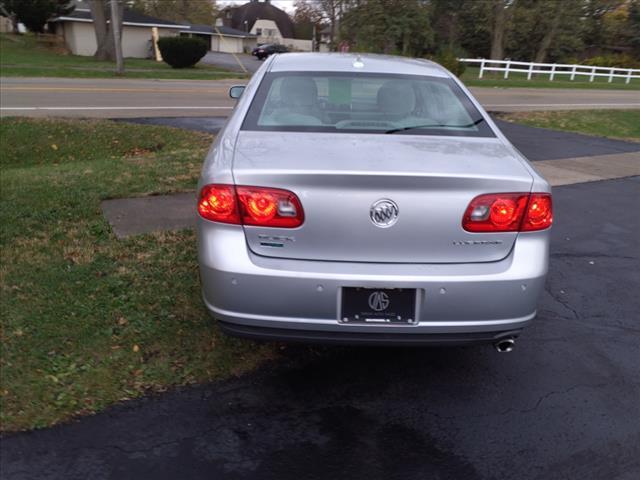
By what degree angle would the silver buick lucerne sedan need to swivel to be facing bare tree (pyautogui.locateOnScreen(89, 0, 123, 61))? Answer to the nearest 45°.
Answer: approximately 45° to its left

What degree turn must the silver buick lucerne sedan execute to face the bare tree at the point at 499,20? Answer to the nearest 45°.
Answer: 0° — it already faces it

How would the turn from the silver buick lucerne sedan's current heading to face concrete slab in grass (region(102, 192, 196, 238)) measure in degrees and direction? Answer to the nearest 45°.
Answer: approximately 45° to its left

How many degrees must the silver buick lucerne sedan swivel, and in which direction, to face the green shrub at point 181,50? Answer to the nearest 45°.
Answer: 0° — it already faces it

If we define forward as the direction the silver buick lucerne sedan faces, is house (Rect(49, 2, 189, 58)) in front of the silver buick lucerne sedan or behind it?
in front

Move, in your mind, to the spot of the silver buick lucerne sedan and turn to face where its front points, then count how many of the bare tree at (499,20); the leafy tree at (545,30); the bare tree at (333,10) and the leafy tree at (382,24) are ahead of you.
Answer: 4

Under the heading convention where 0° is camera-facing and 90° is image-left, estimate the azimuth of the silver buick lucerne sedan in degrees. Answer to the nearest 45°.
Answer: approximately 180°

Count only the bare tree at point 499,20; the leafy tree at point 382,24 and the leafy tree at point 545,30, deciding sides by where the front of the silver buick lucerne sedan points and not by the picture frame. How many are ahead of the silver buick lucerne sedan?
3

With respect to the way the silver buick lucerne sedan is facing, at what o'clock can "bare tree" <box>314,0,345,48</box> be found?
The bare tree is roughly at 12 o'clock from the silver buick lucerne sedan.

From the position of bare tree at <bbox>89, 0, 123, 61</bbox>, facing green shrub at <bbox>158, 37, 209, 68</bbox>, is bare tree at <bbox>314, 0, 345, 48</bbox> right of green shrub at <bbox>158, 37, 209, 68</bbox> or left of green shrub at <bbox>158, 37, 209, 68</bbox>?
left

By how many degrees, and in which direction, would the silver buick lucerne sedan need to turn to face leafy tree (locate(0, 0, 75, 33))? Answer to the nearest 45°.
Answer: approximately 45° to its left

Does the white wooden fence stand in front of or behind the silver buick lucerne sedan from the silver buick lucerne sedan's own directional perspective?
in front
